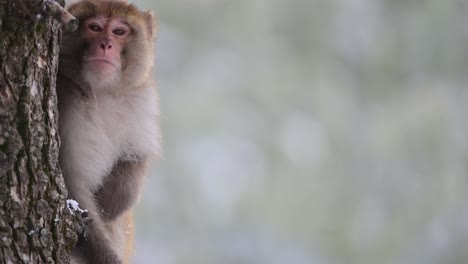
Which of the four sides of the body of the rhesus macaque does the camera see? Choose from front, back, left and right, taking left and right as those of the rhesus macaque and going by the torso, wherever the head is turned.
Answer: front
